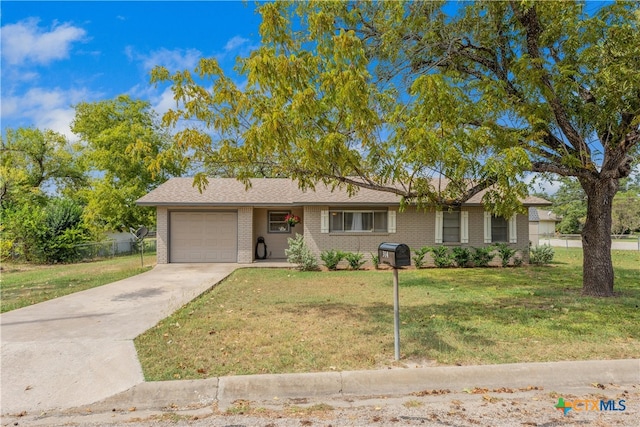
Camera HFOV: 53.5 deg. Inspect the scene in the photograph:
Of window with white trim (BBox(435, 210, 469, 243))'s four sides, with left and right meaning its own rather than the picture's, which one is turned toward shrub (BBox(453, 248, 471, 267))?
front

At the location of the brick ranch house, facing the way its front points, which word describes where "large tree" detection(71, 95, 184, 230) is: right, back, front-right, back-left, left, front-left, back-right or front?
back-right

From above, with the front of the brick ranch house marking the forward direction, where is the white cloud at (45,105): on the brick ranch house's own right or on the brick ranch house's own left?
on the brick ranch house's own right

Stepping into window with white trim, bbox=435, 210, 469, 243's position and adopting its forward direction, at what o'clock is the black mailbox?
The black mailbox is roughly at 12 o'clock from the window with white trim.

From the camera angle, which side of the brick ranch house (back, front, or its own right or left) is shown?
front

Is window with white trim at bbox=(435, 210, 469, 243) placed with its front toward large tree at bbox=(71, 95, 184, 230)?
no

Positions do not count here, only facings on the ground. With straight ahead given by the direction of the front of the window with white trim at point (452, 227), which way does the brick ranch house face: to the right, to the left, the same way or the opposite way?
the same way

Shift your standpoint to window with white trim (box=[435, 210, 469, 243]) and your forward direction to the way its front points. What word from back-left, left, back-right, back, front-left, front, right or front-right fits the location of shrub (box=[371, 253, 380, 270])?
front-right

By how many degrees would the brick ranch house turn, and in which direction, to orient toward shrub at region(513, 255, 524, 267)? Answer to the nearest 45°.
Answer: approximately 90° to its left

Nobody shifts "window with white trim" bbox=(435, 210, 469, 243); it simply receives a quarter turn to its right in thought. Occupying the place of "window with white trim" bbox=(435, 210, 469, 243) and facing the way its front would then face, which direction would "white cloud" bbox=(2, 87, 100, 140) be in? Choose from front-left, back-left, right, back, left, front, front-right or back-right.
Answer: front

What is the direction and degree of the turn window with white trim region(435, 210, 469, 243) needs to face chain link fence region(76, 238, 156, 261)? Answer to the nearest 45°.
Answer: approximately 90° to its right

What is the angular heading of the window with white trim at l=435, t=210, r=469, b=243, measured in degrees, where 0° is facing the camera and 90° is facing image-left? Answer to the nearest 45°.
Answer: approximately 0°
